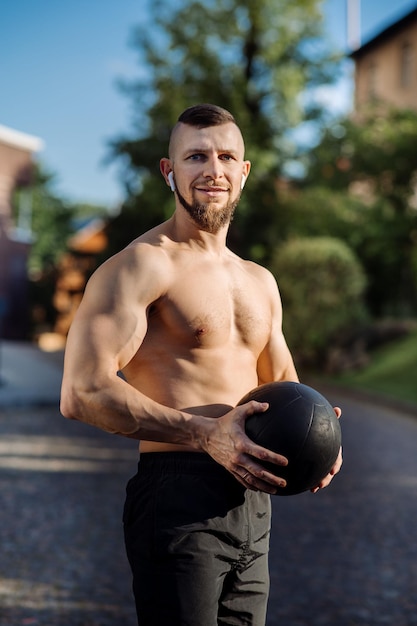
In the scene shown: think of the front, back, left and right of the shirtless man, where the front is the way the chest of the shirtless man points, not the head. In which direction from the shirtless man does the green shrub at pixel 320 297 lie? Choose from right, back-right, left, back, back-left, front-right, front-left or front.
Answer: back-left

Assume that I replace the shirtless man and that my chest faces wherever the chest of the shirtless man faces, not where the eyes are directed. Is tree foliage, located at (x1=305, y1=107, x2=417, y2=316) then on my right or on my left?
on my left

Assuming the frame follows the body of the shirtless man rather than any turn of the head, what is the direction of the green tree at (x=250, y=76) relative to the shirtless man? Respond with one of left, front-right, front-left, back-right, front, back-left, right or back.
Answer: back-left

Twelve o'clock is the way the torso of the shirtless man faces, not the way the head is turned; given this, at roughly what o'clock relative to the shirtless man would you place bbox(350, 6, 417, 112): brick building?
The brick building is roughly at 8 o'clock from the shirtless man.

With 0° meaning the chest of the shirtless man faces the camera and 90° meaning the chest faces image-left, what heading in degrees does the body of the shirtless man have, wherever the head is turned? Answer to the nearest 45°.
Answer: approximately 315°
